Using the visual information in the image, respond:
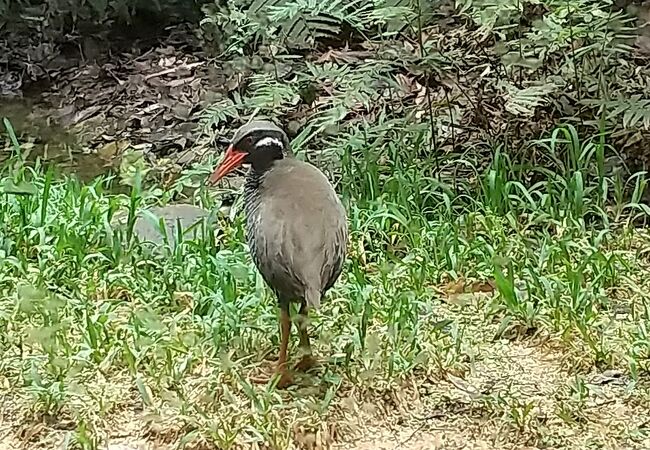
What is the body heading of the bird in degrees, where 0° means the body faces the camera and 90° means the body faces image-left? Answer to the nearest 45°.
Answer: approximately 135°
